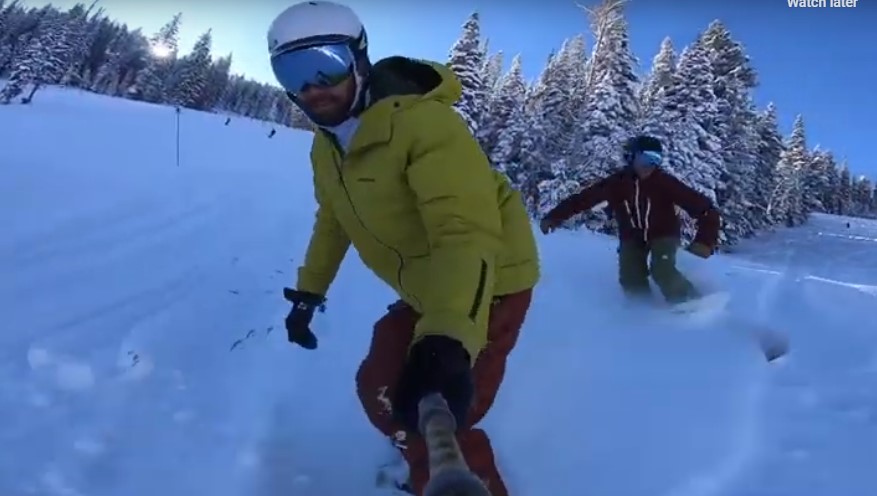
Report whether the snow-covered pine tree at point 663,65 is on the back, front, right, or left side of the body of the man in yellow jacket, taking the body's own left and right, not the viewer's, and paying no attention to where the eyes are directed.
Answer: back

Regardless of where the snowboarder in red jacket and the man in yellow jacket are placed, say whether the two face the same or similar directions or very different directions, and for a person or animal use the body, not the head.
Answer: same or similar directions

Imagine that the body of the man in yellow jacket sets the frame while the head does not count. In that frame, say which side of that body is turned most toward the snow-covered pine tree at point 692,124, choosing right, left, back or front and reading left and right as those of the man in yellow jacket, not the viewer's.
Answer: back

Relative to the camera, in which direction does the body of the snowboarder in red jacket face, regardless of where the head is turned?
toward the camera

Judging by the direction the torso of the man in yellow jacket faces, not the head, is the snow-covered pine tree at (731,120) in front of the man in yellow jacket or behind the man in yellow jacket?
behind

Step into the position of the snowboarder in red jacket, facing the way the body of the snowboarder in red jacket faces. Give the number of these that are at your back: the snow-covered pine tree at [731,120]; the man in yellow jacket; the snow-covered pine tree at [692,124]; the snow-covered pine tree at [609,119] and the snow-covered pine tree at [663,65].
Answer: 4

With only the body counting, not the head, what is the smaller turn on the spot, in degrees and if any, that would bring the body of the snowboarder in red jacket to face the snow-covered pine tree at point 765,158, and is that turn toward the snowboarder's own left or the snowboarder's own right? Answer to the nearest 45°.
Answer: approximately 180°

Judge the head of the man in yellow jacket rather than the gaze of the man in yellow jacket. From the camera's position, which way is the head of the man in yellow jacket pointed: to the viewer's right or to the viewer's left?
to the viewer's left

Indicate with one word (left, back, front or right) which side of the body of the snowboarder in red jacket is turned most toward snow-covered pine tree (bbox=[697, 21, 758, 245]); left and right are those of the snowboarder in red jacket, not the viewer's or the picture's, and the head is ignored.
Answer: back

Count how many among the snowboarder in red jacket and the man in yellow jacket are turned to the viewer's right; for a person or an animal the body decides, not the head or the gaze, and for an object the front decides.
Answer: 0

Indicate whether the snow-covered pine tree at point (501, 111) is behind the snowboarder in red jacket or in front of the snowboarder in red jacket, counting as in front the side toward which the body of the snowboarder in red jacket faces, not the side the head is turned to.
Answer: behind

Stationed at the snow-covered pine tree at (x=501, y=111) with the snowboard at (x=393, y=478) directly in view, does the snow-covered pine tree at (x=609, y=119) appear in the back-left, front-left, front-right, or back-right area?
front-left

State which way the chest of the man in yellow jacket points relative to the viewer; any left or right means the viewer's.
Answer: facing the viewer and to the left of the viewer
